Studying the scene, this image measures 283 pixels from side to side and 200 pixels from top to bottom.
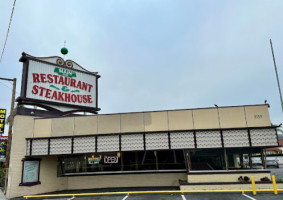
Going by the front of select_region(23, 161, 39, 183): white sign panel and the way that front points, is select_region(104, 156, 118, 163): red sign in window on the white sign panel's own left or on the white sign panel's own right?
on the white sign panel's own left

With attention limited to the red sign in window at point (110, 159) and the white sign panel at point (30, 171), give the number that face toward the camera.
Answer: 2

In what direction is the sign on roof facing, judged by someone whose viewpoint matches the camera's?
facing the viewer and to the right of the viewer

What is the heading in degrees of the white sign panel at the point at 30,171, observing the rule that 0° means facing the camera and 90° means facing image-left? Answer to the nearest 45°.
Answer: approximately 0°

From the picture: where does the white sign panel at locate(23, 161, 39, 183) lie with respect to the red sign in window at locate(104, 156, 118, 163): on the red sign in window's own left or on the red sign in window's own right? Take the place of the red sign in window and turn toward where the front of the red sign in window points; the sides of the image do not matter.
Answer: on the red sign in window's own right
